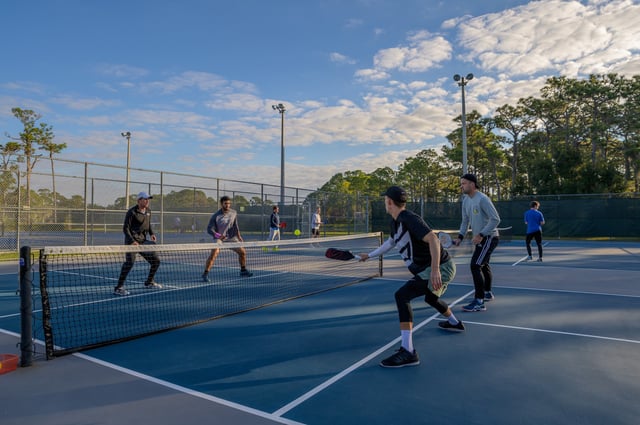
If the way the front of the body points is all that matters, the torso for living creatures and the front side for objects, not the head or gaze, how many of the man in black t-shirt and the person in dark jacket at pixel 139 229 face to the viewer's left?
1

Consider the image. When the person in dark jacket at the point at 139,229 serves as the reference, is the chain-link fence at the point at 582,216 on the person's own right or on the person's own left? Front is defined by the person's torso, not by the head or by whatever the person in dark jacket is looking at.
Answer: on the person's own left

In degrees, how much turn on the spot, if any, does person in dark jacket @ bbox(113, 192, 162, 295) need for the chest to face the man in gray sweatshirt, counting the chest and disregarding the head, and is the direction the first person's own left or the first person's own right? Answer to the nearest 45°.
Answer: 0° — they already face them

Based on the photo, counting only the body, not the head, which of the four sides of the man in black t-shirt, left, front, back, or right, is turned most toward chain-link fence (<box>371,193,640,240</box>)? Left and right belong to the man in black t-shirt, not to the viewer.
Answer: right

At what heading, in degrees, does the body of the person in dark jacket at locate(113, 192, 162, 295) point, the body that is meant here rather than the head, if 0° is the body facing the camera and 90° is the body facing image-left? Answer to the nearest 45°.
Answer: approximately 315°

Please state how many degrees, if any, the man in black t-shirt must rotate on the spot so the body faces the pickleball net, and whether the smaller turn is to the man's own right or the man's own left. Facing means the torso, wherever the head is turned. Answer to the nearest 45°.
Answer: approximately 45° to the man's own right

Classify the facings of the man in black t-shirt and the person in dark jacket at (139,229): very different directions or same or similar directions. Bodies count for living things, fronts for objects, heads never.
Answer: very different directions

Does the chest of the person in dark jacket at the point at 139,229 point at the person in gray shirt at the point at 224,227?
no

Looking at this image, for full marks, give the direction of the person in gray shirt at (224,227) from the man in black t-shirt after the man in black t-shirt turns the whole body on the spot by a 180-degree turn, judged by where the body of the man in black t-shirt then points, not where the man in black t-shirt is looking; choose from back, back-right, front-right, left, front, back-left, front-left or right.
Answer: back-left

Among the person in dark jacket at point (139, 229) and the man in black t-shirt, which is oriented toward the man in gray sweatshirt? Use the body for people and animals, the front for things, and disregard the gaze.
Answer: the person in dark jacket

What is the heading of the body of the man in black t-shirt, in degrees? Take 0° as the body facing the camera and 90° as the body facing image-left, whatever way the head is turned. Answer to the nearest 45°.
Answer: approximately 90°
